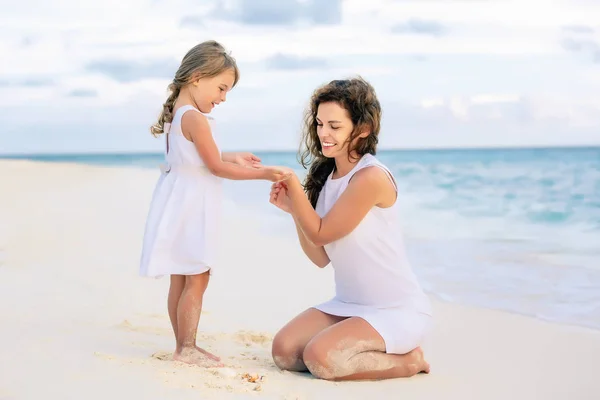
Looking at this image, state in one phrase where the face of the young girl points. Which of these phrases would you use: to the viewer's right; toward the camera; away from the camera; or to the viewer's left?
to the viewer's right

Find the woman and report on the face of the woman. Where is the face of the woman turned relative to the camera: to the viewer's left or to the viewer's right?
to the viewer's left

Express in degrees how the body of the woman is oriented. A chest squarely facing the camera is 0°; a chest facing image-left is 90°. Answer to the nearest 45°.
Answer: approximately 45°

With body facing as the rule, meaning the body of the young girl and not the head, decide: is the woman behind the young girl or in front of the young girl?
in front

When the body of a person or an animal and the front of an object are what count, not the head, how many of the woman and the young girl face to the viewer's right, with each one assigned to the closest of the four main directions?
1

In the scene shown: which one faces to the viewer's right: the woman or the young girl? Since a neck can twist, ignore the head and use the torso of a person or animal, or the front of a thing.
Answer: the young girl

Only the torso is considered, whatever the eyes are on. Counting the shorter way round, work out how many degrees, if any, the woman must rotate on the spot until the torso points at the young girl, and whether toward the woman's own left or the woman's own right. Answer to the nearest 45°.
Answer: approximately 45° to the woman's own right

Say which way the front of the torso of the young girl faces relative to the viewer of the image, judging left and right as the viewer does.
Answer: facing to the right of the viewer
